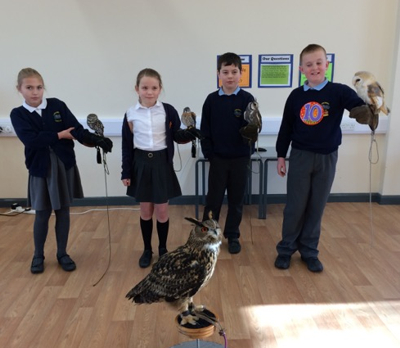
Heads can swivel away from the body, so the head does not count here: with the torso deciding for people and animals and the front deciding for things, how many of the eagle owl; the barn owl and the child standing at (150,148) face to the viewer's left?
1

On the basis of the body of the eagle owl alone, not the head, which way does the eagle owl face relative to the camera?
to the viewer's right

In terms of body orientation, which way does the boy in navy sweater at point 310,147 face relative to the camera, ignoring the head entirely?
toward the camera

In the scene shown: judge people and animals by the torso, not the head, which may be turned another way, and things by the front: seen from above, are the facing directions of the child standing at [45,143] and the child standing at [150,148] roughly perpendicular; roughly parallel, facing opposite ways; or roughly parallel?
roughly parallel

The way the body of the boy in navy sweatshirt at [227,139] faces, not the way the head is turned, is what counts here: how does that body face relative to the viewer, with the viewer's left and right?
facing the viewer

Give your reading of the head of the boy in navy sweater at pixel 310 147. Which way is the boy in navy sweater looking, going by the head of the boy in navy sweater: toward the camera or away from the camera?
toward the camera

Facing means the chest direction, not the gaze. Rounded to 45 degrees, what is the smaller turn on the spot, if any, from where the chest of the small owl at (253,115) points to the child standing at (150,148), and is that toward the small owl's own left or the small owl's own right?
approximately 45° to the small owl's own right

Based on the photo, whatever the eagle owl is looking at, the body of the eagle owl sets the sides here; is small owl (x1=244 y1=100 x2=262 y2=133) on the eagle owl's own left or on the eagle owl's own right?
on the eagle owl's own left

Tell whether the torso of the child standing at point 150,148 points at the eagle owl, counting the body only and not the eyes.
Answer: yes

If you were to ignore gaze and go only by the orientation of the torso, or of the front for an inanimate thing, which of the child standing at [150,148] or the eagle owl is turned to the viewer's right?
the eagle owl

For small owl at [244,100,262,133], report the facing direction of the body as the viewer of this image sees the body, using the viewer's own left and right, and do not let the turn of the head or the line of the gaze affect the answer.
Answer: facing the viewer and to the left of the viewer

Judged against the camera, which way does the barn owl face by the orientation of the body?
to the viewer's left
